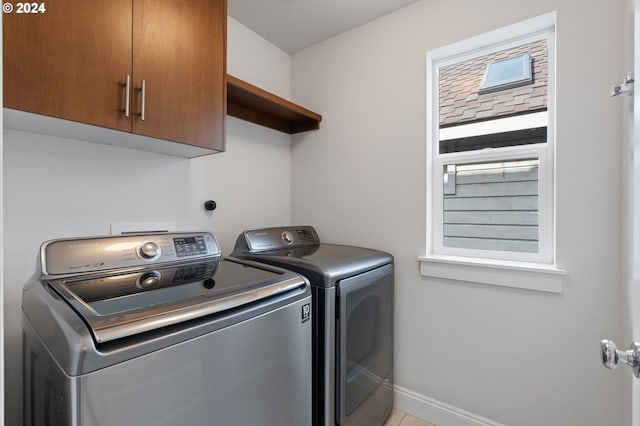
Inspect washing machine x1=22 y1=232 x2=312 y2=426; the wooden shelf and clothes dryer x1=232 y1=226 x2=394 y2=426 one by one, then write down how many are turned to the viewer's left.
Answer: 0

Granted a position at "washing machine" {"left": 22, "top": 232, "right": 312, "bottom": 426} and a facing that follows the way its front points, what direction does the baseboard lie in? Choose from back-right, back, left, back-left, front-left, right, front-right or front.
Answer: front-left

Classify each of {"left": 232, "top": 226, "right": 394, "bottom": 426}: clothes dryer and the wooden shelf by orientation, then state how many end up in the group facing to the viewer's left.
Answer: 0

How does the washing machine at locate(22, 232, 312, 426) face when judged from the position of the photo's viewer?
facing the viewer and to the right of the viewer
